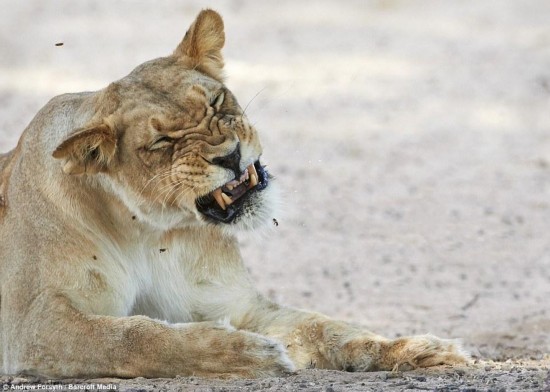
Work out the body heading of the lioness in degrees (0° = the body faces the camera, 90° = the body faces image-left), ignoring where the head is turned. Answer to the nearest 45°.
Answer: approximately 315°
